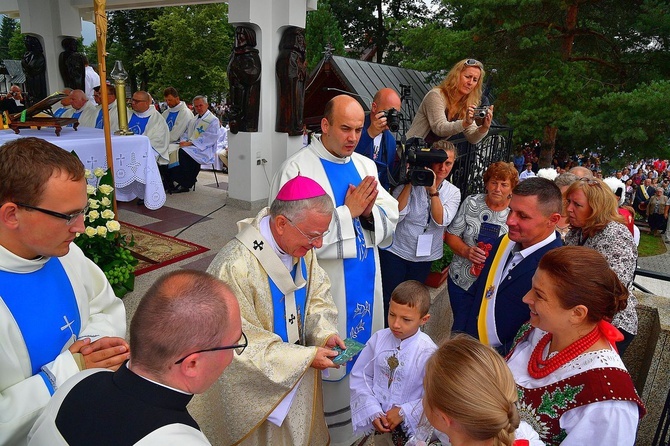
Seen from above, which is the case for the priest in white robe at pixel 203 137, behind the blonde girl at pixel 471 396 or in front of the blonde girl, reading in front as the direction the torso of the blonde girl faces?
in front

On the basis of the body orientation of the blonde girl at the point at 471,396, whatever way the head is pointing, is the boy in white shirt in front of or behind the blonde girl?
in front

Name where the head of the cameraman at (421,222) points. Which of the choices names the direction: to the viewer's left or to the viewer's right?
to the viewer's left

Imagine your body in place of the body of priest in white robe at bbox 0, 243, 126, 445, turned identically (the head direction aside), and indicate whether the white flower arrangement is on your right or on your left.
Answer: on your left

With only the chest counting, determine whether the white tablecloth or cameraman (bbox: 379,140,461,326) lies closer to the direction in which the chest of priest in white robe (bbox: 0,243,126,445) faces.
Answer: the cameraman

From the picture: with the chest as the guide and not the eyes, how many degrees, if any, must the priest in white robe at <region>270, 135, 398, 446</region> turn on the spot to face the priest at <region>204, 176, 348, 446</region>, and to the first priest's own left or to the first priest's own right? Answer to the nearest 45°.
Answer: approximately 45° to the first priest's own right

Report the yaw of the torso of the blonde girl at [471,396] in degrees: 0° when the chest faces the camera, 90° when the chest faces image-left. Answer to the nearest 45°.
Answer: approximately 135°

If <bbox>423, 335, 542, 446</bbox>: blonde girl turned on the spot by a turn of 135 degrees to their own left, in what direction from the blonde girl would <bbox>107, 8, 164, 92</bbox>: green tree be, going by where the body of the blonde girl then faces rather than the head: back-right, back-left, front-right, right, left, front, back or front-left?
back-right

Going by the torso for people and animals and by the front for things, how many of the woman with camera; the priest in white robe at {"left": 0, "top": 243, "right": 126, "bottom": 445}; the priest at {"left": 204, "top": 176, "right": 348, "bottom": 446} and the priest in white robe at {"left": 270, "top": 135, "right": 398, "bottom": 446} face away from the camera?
0

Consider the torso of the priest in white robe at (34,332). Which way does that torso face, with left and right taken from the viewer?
facing the viewer and to the right of the viewer

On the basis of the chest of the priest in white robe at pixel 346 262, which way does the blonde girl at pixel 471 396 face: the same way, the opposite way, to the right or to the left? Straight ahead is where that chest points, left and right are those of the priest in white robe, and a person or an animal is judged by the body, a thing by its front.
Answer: the opposite way
